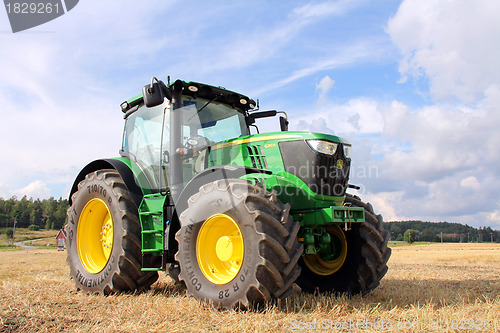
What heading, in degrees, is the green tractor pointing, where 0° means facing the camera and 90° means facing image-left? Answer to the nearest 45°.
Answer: approximately 315°
